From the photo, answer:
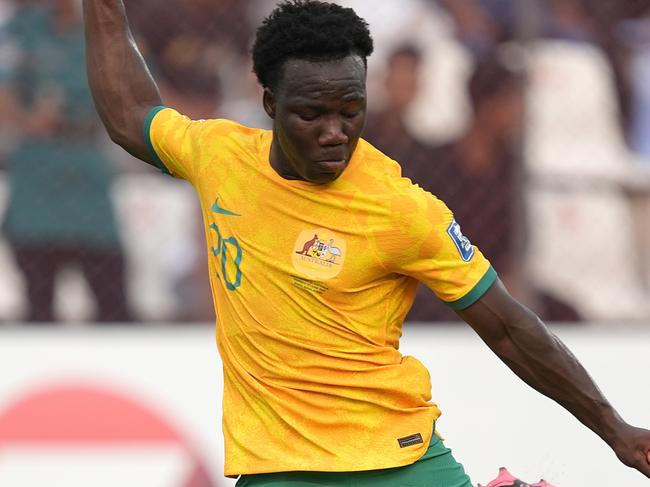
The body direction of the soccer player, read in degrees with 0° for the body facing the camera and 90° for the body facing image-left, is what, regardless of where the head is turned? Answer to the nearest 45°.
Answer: approximately 45°

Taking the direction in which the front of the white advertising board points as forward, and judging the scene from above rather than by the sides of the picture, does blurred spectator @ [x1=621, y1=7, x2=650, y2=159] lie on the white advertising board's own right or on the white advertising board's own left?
on the white advertising board's own left

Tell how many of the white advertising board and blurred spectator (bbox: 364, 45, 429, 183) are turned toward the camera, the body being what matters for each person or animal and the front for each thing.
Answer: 2

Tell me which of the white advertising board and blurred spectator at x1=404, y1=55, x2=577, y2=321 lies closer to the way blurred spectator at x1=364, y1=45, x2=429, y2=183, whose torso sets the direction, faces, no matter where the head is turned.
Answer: the white advertising board

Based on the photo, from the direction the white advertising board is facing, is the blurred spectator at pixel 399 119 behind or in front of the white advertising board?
behind

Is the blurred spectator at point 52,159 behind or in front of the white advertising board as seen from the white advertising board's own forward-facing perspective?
behind

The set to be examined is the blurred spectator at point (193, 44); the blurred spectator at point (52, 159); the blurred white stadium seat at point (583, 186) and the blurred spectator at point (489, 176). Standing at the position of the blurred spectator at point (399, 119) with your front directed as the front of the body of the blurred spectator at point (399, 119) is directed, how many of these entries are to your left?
2
